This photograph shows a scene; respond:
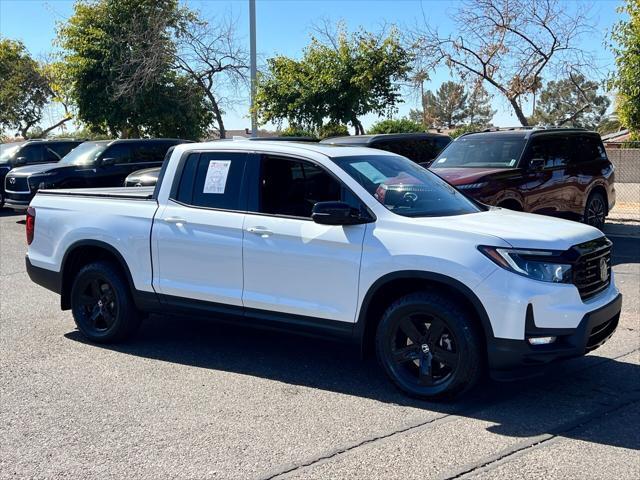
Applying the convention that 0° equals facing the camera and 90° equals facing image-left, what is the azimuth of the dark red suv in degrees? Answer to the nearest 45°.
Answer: approximately 45°

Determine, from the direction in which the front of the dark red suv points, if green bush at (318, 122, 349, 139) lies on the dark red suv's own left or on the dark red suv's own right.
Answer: on the dark red suv's own right

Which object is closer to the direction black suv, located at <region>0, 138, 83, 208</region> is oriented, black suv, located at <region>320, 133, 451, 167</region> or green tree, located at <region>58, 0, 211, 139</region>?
the black suv

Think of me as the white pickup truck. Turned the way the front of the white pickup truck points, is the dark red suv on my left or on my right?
on my left

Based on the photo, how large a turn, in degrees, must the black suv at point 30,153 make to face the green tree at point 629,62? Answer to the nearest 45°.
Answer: approximately 90° to its left

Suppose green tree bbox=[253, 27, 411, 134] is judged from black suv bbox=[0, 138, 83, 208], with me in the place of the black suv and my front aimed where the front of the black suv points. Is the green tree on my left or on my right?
on my left

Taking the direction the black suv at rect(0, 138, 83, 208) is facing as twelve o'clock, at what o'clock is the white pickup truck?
The white pickup truck is roughly at 10 o'clock from the black suv.

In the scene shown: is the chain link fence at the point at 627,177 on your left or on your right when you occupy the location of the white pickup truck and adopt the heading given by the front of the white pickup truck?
on your left

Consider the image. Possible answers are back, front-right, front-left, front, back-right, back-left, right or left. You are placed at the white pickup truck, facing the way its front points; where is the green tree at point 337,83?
back-left

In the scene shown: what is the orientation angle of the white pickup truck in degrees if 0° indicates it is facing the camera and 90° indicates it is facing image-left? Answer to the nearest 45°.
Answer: approximately 315°

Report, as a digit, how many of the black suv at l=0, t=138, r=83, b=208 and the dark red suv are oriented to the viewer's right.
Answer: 0

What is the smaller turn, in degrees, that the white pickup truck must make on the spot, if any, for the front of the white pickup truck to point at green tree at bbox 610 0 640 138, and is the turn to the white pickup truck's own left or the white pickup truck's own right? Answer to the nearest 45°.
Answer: approximately 90° to the white pickup truck's own left

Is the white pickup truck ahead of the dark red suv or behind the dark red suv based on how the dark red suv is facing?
ahead

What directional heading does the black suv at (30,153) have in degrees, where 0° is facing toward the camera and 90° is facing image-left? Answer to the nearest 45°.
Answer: approximately 45°
